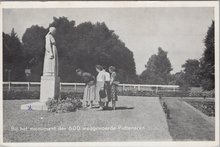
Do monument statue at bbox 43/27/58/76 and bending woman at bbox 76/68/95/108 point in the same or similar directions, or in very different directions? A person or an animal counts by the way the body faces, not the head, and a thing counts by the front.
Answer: very different directions

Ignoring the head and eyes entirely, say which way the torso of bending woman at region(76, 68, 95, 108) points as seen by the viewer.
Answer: to the viewer's left

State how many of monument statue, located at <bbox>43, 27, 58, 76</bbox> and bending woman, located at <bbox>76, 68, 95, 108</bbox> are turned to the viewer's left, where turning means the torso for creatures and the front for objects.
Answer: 1
